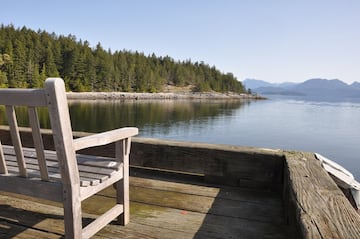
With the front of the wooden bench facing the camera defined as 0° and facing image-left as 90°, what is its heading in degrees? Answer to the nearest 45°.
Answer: approximately 225°
